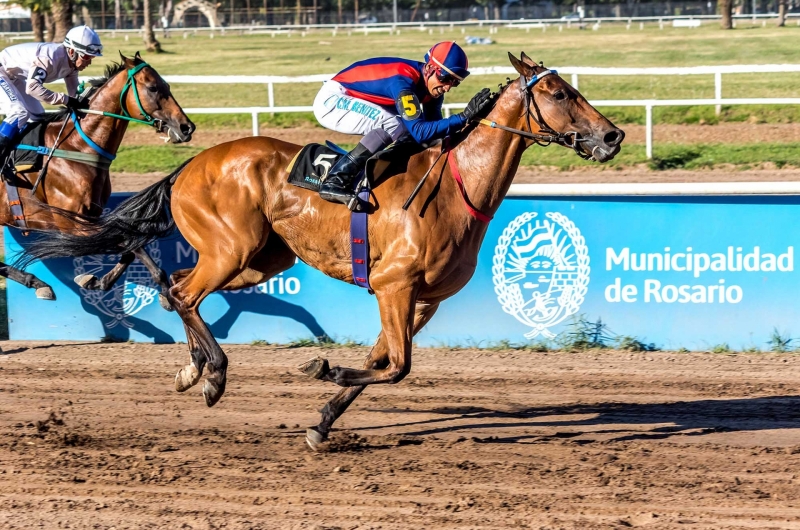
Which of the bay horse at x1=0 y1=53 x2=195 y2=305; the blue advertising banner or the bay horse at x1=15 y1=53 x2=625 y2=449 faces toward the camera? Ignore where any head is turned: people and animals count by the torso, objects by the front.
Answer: the blue advertising banner

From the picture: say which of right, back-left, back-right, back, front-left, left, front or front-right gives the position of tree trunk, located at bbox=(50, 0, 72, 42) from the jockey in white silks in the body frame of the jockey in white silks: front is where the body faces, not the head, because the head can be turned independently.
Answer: left

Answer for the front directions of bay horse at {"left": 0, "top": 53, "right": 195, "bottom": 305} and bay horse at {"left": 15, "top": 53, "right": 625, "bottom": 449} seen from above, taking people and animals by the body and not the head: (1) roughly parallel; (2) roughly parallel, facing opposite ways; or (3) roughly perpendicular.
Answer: roughly parallel

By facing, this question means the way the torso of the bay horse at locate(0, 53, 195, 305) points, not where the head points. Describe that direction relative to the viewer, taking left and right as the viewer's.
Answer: facing to the right of the viewer

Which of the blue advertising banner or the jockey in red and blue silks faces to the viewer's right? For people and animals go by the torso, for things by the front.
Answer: the jockey in red and blue silks

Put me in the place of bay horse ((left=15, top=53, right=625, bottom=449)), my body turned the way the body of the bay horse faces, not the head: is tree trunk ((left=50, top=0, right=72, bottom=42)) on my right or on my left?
on my left

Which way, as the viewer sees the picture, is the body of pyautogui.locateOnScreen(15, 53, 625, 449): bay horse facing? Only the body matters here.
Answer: to the viewer's right

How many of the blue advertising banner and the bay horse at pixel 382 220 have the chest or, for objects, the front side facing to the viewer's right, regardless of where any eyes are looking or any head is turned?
1

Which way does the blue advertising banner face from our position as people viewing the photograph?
facing the viewer

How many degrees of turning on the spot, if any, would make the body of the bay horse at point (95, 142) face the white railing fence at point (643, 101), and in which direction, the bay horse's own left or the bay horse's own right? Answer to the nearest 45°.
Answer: approximately 45° to the bay horse's own left

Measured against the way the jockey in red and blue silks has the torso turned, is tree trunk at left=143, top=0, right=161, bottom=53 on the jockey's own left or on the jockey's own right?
on the jockey's own left

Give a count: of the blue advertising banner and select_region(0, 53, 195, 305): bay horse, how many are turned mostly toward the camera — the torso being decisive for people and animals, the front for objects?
1

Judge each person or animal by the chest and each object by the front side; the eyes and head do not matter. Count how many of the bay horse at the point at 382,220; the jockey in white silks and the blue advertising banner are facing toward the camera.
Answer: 1

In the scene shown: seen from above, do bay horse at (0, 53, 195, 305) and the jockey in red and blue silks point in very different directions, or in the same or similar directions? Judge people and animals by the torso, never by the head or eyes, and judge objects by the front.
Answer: same or similar directions

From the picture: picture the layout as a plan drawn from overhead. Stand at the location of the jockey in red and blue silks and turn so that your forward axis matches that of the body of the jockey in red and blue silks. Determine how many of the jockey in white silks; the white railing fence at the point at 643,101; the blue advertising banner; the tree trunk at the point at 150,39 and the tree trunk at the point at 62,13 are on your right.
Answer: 0

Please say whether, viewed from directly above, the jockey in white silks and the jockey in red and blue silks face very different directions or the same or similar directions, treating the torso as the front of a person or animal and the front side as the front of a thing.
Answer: same or similar directions

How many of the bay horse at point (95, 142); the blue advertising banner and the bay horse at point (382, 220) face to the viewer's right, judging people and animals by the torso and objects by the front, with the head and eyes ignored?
2

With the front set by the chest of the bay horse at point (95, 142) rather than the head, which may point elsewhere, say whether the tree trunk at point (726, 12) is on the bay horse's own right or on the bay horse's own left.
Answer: on the bay horse's own left

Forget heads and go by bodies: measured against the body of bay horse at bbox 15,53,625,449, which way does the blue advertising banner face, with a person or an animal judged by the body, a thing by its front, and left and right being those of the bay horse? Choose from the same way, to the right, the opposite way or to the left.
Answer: to the right

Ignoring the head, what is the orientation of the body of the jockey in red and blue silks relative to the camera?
to the viewer's right
